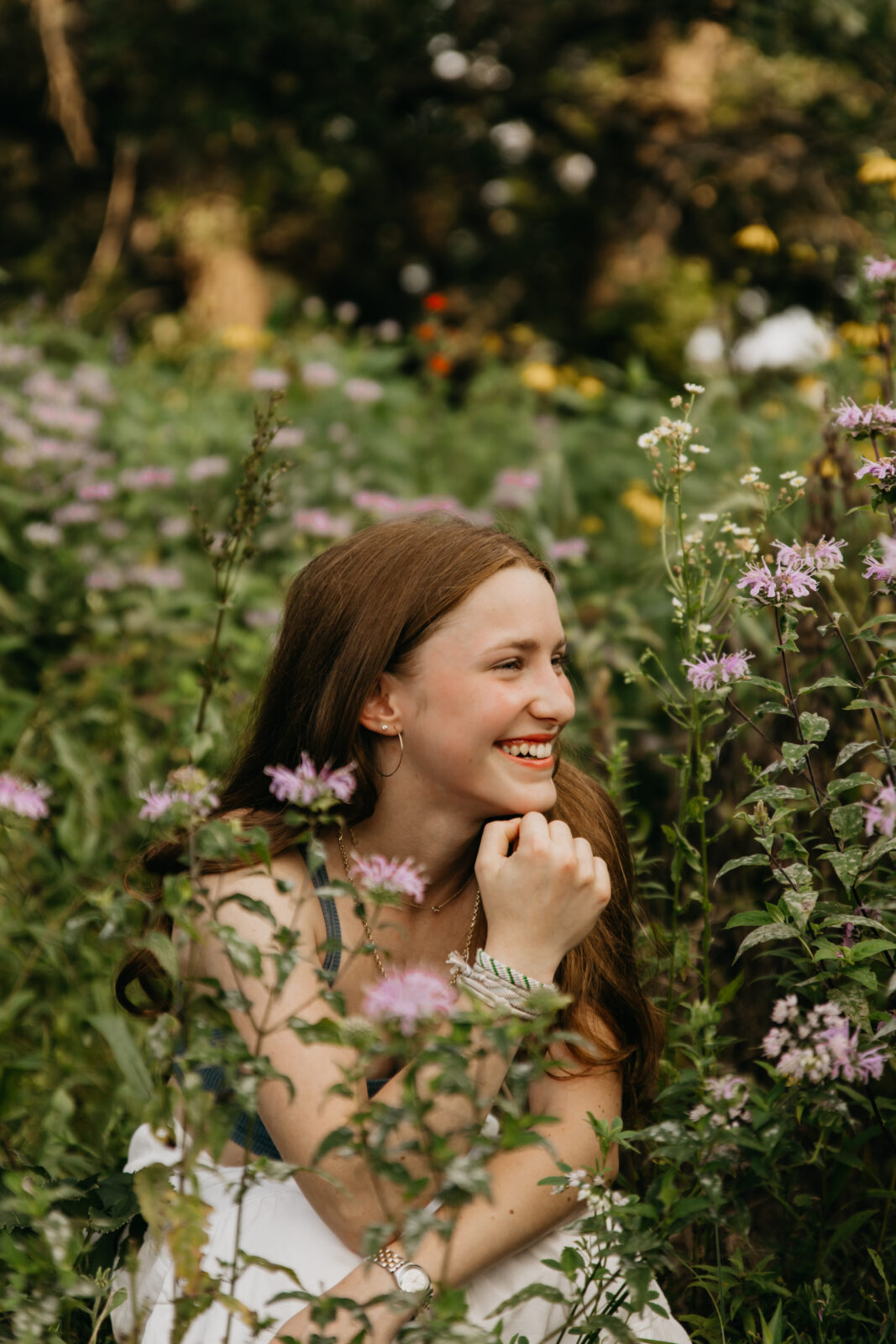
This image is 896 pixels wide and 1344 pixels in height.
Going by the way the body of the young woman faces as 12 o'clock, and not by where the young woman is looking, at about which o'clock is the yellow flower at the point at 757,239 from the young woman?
The yellow flower is roughly at 8 o'clock from the young woman.

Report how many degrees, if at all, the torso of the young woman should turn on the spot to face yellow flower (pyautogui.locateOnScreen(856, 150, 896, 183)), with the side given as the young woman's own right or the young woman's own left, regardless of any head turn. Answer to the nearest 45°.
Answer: approximately 135° to the young woman's own left

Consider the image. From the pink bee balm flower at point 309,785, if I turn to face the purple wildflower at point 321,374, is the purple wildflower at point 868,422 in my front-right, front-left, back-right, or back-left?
front-right

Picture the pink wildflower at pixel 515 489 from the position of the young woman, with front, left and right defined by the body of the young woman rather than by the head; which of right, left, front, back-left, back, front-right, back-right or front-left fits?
back-left

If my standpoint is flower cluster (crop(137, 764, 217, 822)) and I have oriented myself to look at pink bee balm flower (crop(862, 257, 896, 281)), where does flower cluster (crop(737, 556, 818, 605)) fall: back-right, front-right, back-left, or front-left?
front-right

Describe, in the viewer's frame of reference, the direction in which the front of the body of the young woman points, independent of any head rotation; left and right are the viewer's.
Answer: facing the viewer and to the right of the viewer
